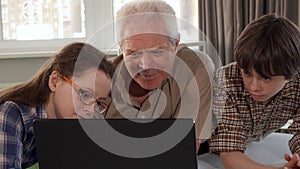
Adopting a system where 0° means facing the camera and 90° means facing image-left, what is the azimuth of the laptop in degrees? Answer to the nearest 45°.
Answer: approximately 180°

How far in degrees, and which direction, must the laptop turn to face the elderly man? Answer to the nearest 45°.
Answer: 0° — it already faces them
